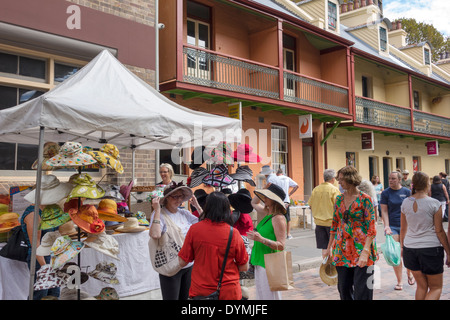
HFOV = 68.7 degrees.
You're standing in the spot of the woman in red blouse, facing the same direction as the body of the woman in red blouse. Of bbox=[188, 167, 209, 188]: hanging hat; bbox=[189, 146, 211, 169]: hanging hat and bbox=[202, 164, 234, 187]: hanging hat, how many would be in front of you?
3

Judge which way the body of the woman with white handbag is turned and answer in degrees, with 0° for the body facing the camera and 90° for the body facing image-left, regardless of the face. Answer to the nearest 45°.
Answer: approximately 315°

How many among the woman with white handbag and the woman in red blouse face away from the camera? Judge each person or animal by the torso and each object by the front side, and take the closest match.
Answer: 1

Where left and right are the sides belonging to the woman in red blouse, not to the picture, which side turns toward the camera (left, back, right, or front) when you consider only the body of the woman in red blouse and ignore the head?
back

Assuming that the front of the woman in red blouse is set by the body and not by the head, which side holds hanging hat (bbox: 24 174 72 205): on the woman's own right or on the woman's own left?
on the woman's own left

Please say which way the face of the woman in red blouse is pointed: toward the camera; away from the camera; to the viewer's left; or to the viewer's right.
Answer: away from the camera

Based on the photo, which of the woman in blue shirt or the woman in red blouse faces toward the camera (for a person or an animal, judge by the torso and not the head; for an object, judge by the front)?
the woman in blue shirt

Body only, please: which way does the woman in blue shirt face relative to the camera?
toward the camera

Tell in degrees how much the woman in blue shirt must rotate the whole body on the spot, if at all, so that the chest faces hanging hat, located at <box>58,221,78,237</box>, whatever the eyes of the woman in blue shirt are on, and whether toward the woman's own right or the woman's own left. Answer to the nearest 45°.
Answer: approximately 45° to the woman's own right

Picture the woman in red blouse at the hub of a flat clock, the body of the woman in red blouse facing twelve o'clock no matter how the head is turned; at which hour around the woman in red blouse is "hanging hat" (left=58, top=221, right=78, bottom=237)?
The hanging hat is roughly at 10 o'clock from the woman in red blouse.

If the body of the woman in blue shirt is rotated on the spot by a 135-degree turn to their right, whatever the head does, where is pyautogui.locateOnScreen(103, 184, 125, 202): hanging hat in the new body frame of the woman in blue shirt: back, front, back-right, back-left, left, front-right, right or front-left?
left

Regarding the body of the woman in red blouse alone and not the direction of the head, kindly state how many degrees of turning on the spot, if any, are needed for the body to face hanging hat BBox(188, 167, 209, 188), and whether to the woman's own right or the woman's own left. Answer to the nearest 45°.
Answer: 0° — they already face it

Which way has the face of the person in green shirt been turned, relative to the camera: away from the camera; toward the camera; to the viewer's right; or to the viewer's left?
to the viewer's left

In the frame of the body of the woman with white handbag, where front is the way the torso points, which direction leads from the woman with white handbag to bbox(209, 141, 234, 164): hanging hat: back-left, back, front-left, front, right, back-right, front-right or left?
left

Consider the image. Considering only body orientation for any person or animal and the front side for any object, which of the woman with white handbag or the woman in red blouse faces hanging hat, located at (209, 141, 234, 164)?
the woman in red blouse
